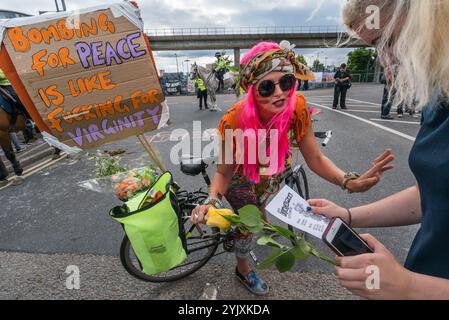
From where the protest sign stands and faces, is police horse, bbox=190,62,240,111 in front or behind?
behind

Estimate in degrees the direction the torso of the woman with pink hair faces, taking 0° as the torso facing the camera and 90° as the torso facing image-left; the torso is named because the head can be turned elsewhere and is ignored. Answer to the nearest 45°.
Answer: approximately 315°

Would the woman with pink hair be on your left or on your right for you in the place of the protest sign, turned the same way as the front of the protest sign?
on your left

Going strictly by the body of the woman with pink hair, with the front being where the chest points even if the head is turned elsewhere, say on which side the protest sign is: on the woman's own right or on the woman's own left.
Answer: on the woman's own right

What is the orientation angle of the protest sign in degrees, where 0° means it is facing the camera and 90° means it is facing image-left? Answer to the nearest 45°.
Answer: approximately 0°

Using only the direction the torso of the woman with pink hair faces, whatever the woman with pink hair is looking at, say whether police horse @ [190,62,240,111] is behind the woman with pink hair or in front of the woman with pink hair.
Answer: behind
